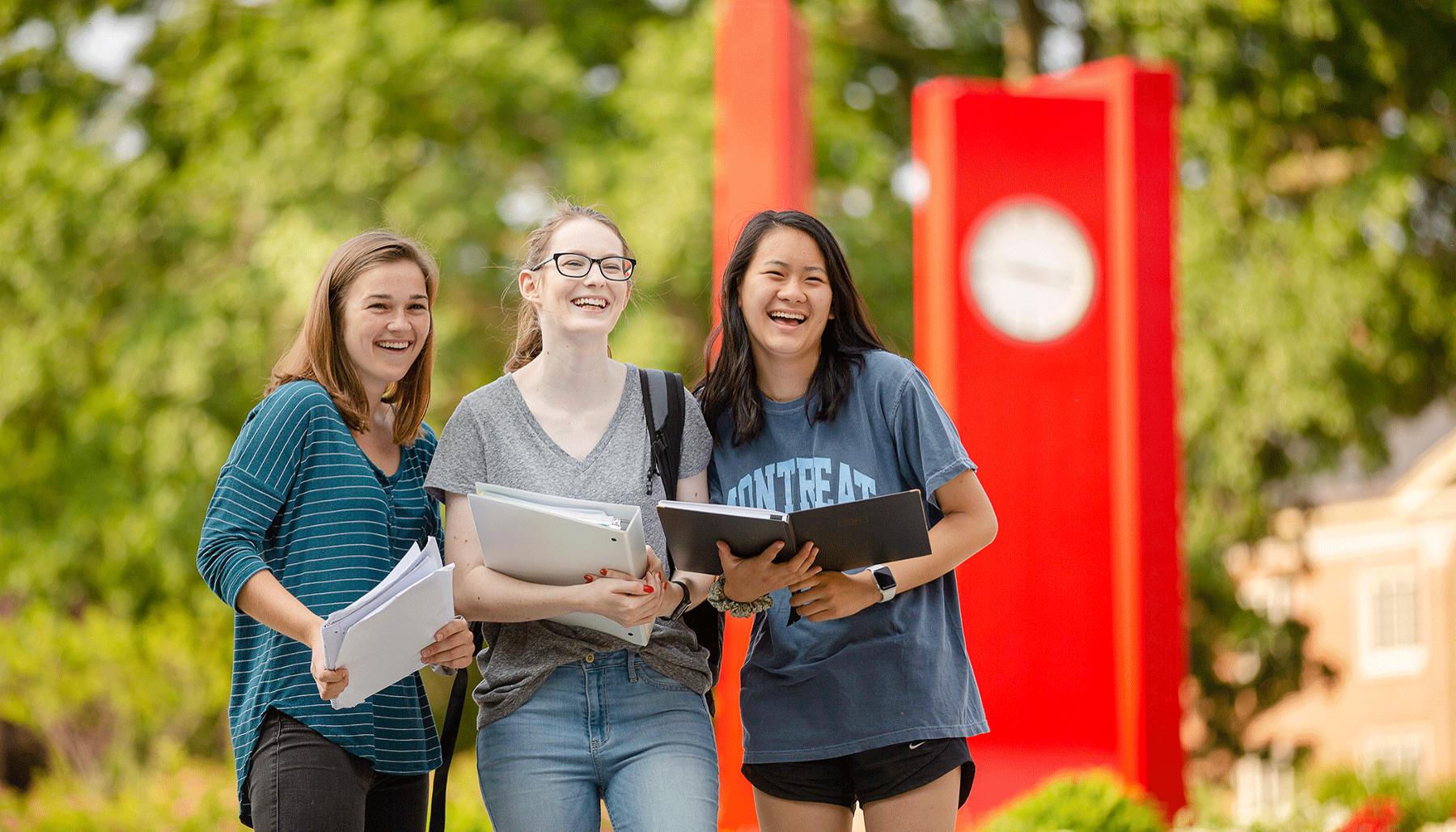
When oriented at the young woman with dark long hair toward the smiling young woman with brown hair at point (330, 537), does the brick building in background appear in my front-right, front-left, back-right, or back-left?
back-right

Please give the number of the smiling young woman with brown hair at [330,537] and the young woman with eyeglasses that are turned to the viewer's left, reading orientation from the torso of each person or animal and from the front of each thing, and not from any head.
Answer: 0

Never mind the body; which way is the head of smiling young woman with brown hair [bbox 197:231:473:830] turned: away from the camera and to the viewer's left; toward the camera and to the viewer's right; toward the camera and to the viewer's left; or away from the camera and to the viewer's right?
toward the camera and to the viewer's right

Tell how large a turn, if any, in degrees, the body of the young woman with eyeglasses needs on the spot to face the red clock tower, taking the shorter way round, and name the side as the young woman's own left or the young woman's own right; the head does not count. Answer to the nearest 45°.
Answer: approximately 135° to the young woman's own left

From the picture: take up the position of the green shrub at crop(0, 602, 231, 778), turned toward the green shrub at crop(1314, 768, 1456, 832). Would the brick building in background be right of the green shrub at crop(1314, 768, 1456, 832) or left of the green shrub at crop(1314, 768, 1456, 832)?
left

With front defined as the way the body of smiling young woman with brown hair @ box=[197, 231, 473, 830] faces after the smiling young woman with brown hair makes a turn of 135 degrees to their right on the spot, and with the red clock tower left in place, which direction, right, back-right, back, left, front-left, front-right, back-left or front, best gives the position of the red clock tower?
back-right

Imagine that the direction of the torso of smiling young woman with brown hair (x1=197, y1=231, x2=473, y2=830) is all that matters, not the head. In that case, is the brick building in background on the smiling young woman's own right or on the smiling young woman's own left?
on the smiling young woman's own left

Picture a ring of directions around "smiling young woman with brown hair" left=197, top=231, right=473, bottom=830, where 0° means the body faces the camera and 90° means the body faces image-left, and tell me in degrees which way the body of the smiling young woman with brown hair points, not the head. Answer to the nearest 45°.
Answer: approximately 315°

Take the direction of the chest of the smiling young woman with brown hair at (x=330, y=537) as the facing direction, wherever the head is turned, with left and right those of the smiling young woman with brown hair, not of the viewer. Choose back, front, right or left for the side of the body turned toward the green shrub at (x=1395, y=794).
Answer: left

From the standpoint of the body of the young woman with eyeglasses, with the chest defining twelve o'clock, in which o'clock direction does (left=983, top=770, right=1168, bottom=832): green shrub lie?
The green shrub is roughly at 7 o'clock from the young woman with eyeglasses.

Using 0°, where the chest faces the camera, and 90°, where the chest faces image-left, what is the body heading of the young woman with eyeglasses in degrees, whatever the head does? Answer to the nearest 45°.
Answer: approximately 0°
